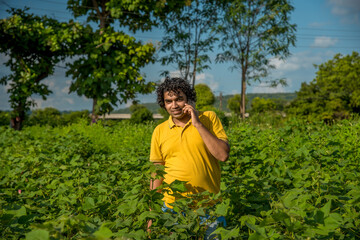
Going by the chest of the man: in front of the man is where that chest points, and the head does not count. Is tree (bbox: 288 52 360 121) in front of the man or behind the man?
behind

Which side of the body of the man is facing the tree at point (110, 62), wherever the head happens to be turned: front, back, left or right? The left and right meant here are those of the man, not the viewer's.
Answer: back

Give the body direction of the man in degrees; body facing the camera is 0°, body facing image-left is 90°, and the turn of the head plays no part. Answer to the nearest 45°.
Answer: approximately 0°

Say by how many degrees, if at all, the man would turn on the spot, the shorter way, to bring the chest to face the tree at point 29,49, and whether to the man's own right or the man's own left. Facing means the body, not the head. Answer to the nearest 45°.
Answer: approximately 135° to the man's own right
